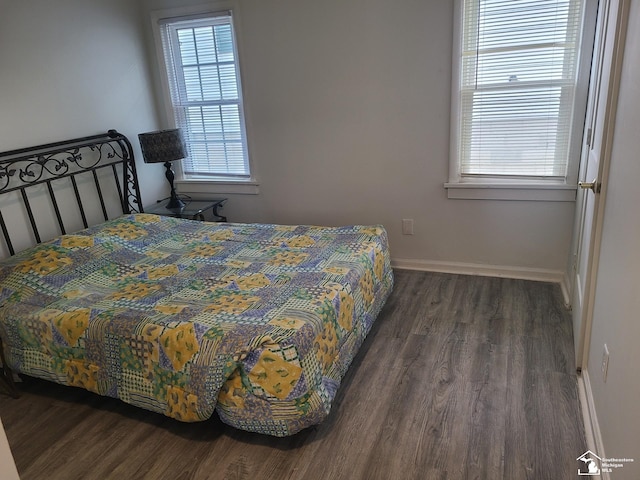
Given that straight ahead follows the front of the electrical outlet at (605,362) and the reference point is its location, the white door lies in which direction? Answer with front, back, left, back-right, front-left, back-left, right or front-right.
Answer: right

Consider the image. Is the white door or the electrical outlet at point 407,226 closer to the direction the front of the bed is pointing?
the white door

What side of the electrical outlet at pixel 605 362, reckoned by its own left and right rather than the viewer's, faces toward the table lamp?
front

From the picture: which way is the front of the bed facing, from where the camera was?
facing the viewer and to the right of the viewer

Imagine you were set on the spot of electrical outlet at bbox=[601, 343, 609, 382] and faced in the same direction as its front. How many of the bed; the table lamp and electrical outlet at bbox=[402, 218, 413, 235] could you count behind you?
0

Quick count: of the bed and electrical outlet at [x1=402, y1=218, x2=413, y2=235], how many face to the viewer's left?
0

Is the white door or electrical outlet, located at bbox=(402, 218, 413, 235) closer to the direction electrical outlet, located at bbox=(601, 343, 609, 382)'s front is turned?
the electrical outlet

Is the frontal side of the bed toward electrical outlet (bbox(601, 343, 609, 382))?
yes

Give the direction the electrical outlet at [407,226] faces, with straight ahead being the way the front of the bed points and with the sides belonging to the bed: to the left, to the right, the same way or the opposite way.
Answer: to the right

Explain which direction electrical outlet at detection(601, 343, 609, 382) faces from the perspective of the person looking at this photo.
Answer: facing to the left of the viewer

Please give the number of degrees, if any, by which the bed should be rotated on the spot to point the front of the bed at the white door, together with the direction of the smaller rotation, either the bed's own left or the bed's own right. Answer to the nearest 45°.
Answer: approximately 45° to the bed's own left

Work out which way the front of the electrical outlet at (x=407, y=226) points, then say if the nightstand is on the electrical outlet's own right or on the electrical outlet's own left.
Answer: on the electrical outlet's own right

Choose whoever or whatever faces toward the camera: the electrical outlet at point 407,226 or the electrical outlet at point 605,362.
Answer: the electrical outlet at point 407,226

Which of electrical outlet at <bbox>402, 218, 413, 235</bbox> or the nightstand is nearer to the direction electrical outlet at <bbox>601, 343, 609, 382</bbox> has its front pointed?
the nightstand

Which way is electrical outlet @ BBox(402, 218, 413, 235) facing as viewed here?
toward the camera

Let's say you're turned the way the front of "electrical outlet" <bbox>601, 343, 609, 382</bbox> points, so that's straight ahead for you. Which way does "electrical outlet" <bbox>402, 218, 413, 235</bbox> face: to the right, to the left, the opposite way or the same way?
to the left

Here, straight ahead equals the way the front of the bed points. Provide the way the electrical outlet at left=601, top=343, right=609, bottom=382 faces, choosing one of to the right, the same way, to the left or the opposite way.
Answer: the opposite way

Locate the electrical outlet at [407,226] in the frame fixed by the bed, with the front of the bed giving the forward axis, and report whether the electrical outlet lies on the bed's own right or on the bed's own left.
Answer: on the bed's own left

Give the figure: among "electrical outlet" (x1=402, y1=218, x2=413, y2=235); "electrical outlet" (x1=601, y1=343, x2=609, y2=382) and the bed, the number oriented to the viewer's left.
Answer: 1
